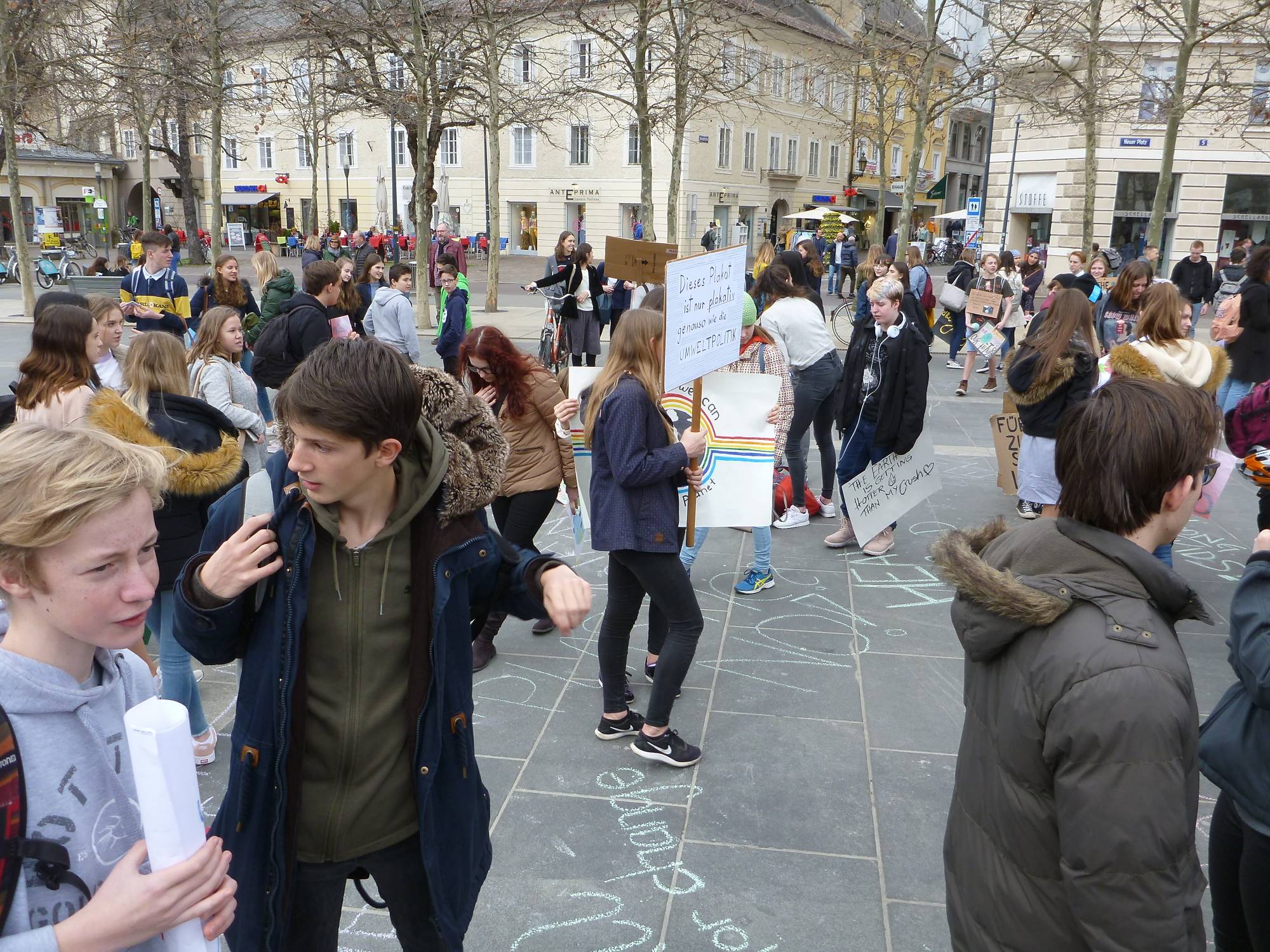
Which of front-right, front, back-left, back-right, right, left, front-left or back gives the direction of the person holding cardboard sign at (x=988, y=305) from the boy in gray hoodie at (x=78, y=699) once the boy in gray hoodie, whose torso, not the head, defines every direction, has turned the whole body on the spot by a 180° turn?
right

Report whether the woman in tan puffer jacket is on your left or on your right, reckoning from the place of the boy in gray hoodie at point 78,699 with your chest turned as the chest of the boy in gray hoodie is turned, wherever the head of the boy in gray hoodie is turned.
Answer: on your left

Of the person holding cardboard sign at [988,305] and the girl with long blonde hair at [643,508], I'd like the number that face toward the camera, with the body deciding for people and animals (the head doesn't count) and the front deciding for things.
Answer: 1

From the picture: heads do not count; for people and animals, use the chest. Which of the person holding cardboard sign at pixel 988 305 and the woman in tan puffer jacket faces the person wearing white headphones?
the person holding cardboard sign

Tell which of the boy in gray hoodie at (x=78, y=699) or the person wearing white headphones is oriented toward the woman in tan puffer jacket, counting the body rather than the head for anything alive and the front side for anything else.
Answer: the person wearing white headphones

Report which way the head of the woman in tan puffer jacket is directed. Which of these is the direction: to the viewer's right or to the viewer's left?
to the viewer's left

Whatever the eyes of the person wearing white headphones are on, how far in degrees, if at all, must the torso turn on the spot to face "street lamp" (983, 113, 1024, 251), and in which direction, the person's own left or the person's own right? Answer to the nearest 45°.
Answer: approximately 135° to the person's own right

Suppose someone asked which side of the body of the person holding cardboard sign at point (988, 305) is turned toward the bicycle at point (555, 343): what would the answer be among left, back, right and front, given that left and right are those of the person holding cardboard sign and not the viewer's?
right

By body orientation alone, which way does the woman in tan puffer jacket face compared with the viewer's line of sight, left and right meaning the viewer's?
facing the viewer and to the left of the viewer

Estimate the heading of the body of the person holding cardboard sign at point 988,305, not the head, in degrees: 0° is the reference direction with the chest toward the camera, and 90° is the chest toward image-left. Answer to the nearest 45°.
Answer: approximately 0°

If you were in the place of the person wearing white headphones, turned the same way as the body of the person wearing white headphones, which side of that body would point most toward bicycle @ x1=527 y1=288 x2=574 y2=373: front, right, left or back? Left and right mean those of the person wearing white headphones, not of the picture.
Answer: right

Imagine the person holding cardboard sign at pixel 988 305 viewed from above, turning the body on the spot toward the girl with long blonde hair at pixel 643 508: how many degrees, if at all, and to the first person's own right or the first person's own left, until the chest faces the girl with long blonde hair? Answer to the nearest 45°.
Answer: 0° — they already face them

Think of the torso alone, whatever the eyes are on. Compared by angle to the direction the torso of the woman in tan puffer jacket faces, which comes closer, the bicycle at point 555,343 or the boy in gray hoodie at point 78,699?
the boy in gray hoodie

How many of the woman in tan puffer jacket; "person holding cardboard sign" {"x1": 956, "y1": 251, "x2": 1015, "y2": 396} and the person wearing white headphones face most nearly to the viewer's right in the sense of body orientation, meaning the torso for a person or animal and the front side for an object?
0

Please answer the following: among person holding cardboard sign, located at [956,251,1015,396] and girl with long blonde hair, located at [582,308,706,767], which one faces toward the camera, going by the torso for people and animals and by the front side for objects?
the person holding cardboard sign

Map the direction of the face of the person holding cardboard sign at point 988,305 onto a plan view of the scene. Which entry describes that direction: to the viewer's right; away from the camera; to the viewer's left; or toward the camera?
toward the camera

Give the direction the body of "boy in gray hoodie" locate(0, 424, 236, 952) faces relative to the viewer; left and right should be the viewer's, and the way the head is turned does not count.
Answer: facing the viewer and to the right of the viewer
